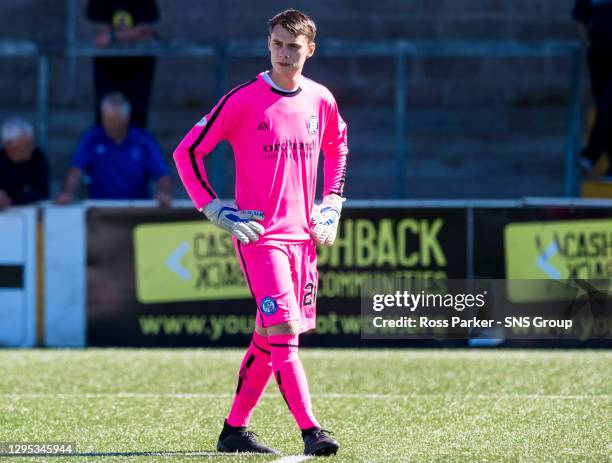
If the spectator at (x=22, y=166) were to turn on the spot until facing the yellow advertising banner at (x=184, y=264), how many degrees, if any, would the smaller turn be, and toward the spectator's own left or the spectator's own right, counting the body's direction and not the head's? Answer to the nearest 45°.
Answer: approximately 45° to the spectator's own left

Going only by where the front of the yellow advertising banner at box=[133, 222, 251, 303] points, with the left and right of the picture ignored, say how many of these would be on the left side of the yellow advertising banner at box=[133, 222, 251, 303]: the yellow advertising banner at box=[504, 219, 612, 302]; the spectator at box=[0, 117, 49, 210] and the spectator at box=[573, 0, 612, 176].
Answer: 2

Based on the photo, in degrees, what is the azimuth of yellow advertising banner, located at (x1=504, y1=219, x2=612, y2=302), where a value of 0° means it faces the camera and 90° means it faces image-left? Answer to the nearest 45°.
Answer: approximately 0°

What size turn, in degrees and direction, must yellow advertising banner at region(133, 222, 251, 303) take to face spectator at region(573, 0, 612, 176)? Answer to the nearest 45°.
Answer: approximately 90° to its left

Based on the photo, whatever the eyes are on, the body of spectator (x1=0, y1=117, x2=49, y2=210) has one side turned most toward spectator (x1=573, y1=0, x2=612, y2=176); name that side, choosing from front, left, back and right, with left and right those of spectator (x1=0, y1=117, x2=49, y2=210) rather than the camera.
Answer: left
